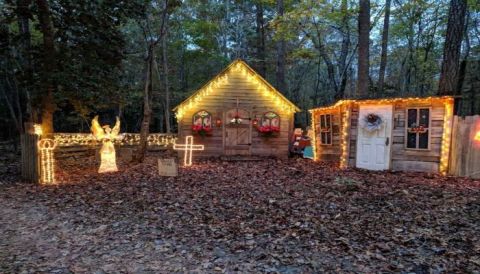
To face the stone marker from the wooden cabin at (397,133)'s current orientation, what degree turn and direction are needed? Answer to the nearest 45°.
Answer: approximately 45° to its right

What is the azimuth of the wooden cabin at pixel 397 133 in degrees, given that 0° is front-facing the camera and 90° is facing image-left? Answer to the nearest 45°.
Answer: approximately 0°

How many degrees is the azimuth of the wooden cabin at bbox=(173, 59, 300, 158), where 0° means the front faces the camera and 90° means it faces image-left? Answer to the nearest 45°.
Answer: approximately 0°

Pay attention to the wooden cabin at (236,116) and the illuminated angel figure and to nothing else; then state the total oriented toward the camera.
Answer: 2

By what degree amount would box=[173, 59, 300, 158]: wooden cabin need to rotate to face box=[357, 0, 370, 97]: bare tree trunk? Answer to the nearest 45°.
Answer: approximately 90° to its left

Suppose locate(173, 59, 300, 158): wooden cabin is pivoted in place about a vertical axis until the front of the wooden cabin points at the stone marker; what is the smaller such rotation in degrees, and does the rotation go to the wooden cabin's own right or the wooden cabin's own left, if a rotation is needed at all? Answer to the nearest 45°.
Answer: approximately 45° to the wooden cabin's own right

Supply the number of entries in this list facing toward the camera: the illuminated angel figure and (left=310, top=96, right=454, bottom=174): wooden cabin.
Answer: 2
